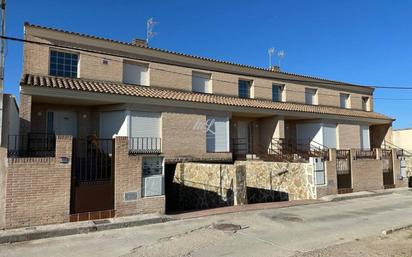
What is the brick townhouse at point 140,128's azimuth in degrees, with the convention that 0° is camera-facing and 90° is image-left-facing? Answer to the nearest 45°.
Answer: approximately 315°
